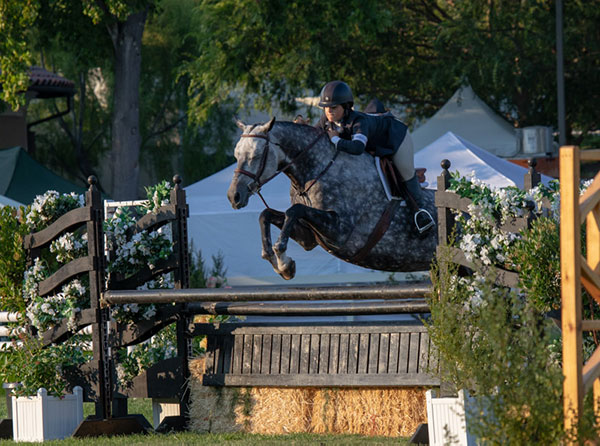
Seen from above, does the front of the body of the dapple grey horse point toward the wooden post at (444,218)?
no

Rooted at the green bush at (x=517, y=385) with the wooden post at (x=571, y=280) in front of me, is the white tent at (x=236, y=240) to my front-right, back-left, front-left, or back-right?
back-left

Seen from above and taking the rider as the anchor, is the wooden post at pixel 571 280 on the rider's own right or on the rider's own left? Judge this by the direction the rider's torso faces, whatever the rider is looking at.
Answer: on the rider's own left

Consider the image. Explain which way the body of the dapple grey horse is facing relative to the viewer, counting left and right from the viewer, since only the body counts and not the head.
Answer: facing the viewer and to the left of the viewer

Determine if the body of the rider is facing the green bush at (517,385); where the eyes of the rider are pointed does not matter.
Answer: no

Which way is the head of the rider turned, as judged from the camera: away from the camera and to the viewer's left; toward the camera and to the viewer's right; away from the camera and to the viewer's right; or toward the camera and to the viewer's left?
toward the camera and to the viewer's left

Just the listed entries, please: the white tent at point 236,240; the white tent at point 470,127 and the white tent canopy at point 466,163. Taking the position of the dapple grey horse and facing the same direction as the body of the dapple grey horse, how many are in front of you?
0

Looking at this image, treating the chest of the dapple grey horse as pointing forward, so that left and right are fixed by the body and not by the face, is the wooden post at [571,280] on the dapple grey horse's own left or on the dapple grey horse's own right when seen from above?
on the dapple grey horse's own left

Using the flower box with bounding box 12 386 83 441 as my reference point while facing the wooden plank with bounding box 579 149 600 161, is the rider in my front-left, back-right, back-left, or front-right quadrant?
front-left

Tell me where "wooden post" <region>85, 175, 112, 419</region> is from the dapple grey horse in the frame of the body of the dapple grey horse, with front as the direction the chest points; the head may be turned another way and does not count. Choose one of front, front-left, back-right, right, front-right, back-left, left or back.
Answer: front-right

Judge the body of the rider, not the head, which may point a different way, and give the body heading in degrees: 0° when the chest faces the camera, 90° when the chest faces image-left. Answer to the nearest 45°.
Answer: approximately 45°

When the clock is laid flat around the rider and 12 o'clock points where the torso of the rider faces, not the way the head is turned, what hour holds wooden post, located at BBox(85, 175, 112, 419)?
The wooden post is roughly at 1 o'clock from the rider.
